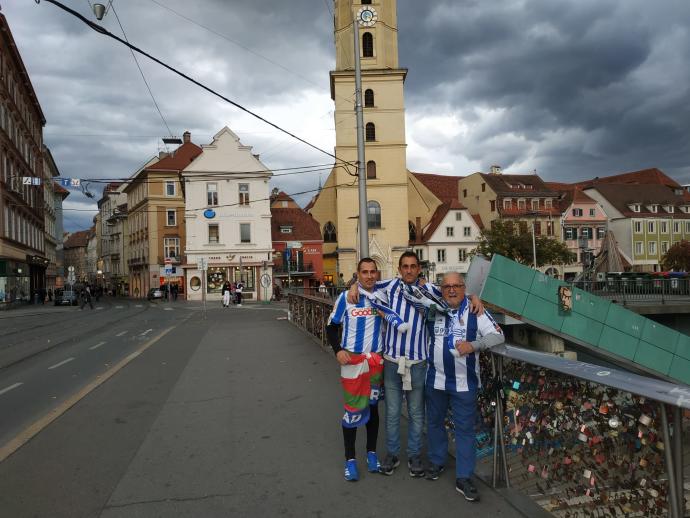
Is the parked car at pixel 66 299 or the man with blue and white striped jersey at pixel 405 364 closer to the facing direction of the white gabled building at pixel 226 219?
the man with blue and white striped jersey

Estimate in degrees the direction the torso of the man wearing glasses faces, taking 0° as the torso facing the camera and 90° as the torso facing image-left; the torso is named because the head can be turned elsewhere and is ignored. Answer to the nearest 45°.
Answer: approximately 0°

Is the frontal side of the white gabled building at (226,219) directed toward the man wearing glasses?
yes

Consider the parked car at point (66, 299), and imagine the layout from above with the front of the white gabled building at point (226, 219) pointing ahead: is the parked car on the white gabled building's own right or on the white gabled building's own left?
on the white gabled building's own right

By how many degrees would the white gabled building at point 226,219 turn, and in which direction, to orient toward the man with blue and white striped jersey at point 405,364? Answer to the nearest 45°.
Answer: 0° — it already faces them

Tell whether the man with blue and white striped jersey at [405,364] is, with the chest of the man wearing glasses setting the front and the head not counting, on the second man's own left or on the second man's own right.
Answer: on the second man's own right

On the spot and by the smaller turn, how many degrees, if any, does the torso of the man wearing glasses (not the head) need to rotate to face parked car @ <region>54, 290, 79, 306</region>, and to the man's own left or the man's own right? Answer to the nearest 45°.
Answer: approximately 135° to the man's own right

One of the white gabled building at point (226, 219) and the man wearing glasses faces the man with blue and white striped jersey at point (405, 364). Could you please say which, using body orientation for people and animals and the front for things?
the white gabled building

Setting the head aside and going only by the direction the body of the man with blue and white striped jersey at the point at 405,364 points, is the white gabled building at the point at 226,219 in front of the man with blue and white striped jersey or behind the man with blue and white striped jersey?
behind
